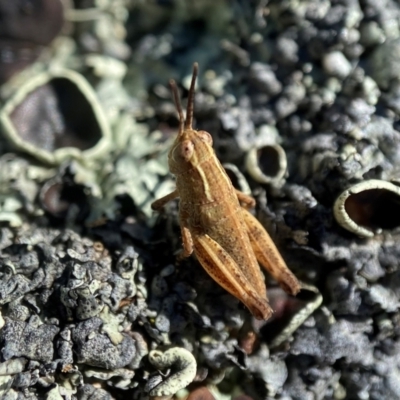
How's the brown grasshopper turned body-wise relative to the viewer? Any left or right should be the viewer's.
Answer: facing away from the viewer and to the left of the viewer
